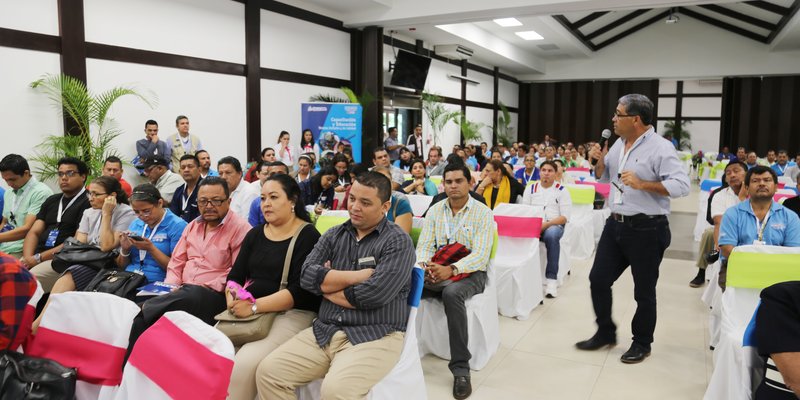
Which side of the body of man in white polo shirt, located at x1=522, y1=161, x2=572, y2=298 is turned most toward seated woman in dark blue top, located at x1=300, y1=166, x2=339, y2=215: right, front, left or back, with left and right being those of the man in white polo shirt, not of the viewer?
right

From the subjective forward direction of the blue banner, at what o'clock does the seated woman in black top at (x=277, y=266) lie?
The seated woman in black top is roughly at 12 o'clock from the blue banner.

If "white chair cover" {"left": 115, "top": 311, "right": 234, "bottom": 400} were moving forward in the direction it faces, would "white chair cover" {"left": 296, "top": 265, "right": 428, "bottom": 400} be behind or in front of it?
behind

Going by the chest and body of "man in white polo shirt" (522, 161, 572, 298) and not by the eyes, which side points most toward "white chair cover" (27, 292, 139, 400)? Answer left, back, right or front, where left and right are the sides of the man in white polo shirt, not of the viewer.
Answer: front

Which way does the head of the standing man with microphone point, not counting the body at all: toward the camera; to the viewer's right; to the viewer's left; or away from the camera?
to the viewer's left

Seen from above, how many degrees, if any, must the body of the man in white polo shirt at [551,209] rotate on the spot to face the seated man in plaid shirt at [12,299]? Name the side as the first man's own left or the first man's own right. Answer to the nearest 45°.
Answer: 0° — they already face them

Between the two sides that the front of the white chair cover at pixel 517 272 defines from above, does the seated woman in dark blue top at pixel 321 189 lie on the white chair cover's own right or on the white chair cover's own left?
on the white chair cover's own right

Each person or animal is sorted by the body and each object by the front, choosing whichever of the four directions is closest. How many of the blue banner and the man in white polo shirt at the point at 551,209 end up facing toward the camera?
2

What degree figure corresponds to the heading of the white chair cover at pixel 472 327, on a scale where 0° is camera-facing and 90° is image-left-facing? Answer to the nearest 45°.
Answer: approximately 45°

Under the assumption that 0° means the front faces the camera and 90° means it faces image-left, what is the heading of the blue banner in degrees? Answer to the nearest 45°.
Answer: approximately 0°

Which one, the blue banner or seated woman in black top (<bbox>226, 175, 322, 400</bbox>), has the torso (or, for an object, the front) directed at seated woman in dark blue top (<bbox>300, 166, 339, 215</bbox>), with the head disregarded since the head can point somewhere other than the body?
the blue banner

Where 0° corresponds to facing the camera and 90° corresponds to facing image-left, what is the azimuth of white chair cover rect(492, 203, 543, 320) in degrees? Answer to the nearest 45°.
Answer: approximately 45°
